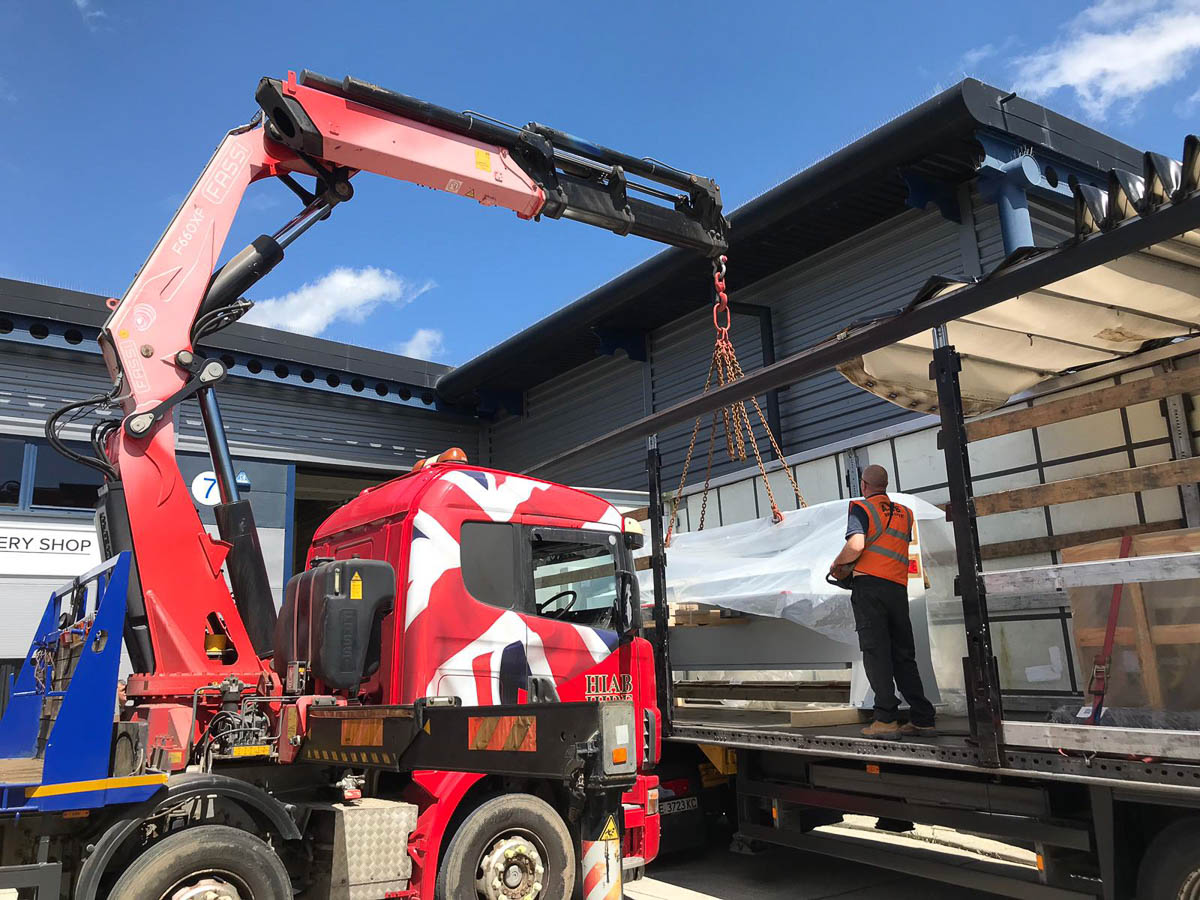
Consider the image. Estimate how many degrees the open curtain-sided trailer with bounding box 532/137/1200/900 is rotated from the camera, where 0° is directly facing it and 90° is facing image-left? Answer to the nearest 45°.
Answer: approximately 135°

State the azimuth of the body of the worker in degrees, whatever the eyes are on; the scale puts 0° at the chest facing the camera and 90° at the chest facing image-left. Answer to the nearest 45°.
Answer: approximately 135°

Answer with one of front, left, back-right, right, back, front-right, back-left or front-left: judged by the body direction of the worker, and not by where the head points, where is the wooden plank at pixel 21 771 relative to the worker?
left

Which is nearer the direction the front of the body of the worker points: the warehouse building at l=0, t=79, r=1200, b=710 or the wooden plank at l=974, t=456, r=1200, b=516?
the warehouse building

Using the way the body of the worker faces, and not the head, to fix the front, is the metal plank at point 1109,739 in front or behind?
behind

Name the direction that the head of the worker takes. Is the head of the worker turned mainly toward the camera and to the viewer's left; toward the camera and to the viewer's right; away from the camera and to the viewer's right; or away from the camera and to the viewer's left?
away from the camera and to the viewer's left

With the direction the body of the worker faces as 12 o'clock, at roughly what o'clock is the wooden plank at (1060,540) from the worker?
The wooden plank is roughly at 3 o'clock from the worker.
